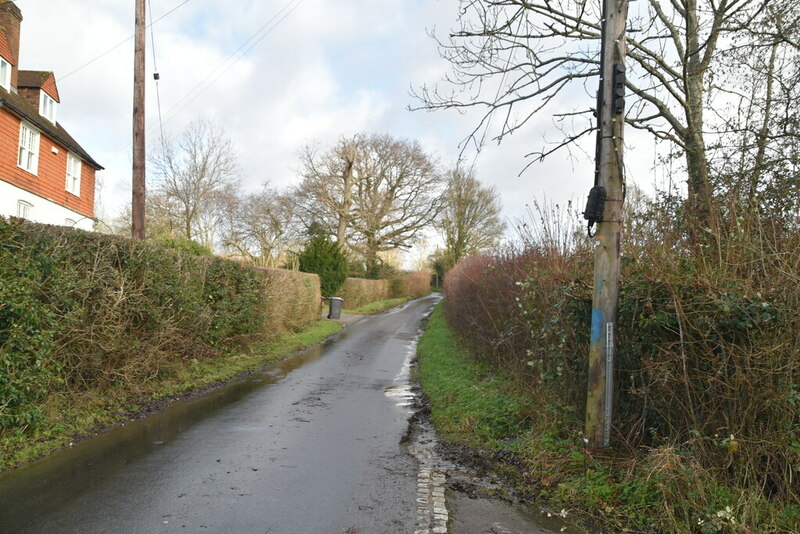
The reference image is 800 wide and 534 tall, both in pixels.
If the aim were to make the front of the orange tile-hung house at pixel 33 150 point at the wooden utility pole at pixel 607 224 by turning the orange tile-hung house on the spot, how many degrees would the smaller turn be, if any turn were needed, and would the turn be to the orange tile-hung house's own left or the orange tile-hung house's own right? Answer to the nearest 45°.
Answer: approximately 45° to the orange tile-hung house's own right

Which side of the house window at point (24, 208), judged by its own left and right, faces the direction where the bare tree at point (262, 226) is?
left

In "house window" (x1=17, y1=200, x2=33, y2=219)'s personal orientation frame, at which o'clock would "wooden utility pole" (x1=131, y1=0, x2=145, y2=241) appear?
The wooden utility pole is roughly at 1 o'clock from the house window.

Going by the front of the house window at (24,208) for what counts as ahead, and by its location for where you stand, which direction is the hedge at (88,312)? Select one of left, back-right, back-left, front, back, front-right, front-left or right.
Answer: front-right

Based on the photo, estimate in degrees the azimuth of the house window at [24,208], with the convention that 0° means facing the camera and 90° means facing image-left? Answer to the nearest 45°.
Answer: approximately 315°

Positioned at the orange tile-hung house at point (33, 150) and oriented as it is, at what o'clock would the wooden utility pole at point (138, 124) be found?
The wooden utility pole is roughly at 1 o'clock from the orange tile-hung house.

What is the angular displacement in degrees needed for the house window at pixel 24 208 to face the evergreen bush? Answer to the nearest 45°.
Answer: approximately 45° to its left

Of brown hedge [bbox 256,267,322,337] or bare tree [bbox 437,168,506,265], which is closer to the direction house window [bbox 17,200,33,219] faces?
the brown hedge

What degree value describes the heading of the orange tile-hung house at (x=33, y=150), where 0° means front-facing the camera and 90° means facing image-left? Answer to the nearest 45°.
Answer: approximately 315°
